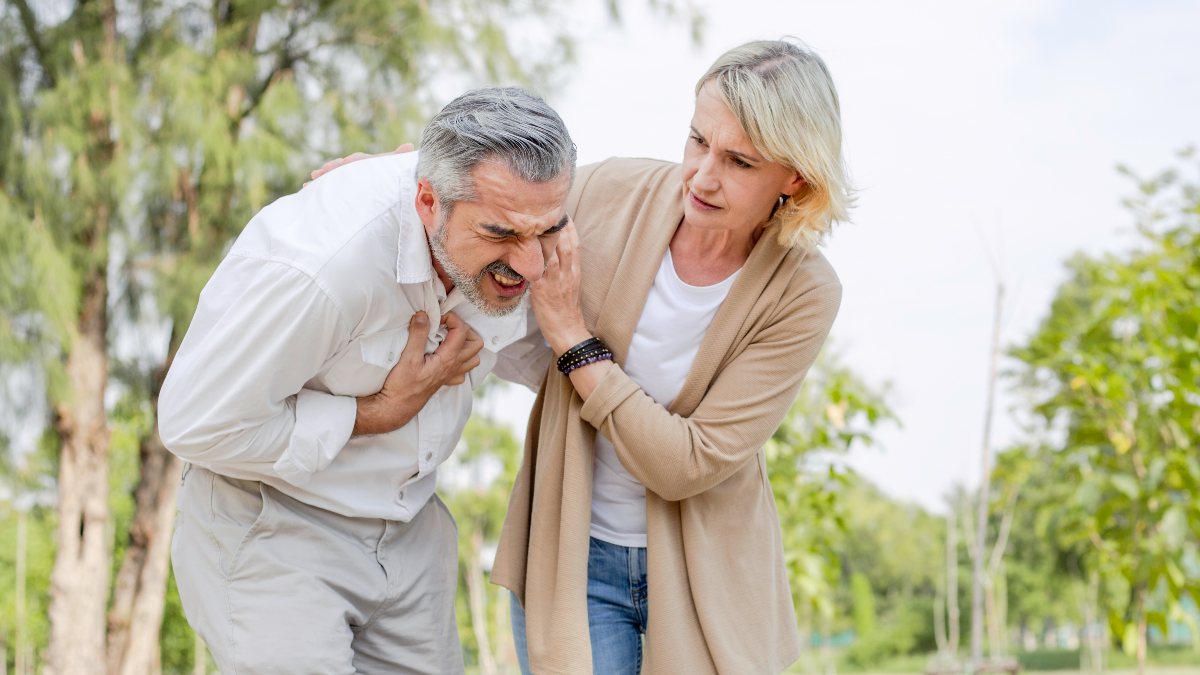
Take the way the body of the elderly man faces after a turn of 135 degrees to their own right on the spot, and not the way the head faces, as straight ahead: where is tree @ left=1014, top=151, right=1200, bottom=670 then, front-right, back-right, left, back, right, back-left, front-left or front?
back-right

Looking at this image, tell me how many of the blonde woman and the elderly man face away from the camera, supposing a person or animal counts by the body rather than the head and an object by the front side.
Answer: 0

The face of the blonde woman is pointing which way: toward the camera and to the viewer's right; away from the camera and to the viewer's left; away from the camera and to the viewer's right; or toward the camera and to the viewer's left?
toward the camera and to the viewer's left

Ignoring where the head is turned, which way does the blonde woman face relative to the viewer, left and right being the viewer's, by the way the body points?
facing the viewer and to the left of the viewer

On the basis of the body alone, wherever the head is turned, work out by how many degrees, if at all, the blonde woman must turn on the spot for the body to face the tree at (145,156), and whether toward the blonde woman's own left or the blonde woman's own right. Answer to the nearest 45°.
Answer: approximately 90° to the blonde woman's own right

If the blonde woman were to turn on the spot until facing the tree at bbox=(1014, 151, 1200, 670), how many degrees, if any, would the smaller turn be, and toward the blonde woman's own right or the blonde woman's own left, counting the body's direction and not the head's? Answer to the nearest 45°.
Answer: approximately 180°

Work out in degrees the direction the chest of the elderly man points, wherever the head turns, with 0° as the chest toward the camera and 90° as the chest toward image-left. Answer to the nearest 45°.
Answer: approximately 315°
